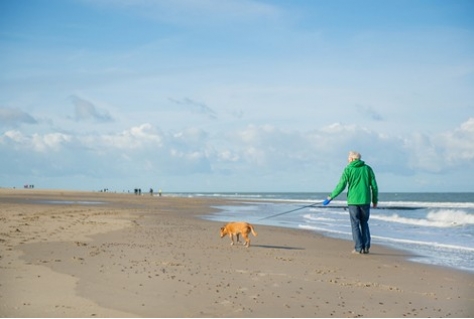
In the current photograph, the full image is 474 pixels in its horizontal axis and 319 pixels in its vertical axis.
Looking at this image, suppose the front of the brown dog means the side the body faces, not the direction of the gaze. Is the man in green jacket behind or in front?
behind

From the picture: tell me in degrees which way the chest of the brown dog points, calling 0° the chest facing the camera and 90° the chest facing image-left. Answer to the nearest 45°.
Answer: approximately 90°
